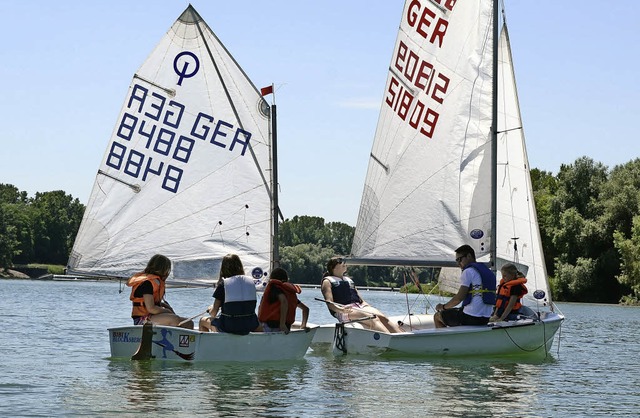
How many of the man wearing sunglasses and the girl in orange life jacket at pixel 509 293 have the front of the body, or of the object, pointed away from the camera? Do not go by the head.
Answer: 0

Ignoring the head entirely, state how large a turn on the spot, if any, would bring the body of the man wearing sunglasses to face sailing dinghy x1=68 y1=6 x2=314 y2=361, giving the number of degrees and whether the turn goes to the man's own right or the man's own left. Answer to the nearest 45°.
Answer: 0° — they already face it

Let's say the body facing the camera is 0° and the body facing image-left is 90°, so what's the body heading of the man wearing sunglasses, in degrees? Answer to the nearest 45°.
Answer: approximately 90°

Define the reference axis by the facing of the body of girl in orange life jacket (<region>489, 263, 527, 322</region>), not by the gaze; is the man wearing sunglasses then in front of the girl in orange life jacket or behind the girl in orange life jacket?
in front

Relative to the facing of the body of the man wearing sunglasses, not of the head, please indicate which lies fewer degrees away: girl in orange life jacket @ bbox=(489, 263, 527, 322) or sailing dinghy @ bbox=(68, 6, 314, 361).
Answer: the sailing dinghy

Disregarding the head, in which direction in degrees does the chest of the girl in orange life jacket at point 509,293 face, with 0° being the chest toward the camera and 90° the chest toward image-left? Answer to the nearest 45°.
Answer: approximately 45°

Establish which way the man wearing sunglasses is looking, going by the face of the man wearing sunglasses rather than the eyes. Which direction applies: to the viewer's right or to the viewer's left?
to the viewer's left
